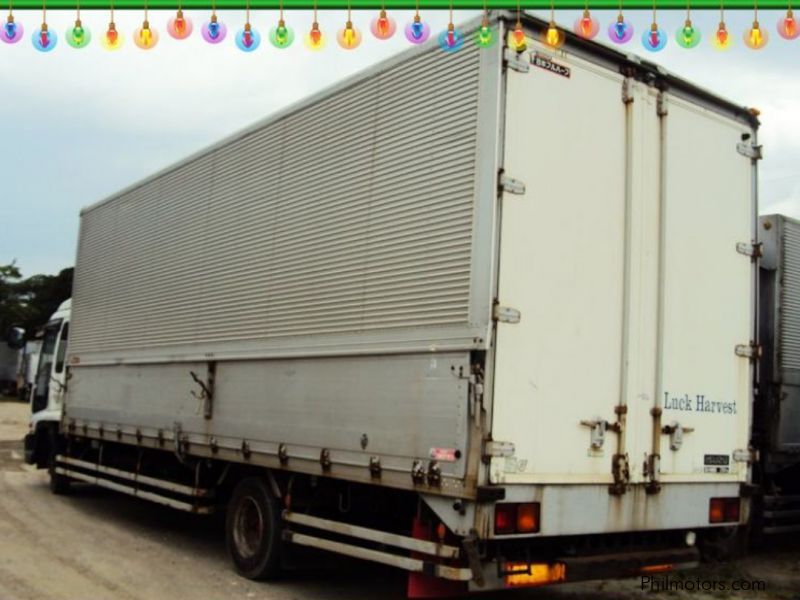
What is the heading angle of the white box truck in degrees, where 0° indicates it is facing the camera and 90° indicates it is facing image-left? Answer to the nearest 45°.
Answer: approximately 135°

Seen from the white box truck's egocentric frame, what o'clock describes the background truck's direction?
The background truck is roughly at 3 o'clock from the white box truck.
